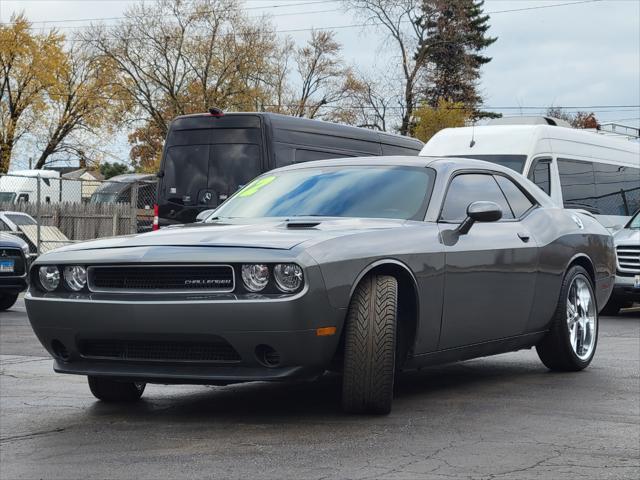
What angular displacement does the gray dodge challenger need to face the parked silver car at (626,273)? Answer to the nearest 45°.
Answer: approximately 180°

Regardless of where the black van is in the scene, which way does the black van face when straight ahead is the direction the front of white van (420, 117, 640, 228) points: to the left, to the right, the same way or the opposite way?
the opposite way

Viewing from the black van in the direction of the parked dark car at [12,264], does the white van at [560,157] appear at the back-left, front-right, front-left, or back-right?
back-left

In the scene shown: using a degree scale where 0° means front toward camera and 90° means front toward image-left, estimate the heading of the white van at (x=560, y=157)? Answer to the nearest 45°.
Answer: approximately 45°

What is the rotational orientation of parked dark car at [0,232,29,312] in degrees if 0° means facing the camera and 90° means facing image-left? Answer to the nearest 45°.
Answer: approximately 315°

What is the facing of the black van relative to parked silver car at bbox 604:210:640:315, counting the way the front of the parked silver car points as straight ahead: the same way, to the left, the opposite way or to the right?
the opposite way

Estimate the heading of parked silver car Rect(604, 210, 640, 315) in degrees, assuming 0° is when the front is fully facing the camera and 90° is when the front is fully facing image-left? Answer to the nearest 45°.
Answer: approximately 45°
